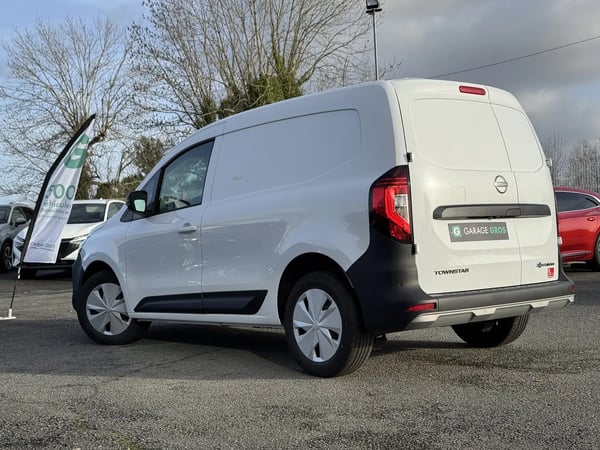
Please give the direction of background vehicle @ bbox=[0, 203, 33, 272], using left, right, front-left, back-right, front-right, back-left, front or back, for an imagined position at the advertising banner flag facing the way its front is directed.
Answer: back

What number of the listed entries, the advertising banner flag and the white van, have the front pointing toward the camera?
1

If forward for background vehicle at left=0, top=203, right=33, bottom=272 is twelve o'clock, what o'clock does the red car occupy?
The red car is roughly at 9 o'clock from the background vehicle.

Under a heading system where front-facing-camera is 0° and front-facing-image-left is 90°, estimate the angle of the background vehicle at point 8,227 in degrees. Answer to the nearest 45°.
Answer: approximately 45°

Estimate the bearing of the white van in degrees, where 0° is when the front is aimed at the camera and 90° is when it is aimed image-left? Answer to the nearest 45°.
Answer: approximately 135°

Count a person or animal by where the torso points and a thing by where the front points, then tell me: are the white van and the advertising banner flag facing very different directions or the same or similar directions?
very different directions

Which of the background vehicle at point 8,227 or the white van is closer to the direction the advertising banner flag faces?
the white van

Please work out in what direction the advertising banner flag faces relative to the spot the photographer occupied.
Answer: facing the viewer

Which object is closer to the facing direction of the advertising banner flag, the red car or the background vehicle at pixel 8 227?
the red car

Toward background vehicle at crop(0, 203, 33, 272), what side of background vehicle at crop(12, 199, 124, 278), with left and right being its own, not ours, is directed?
right

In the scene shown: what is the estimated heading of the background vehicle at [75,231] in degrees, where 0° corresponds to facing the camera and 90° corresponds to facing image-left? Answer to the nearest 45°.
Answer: approximately 45°

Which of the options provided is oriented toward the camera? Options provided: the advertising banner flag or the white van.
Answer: the advertising banner flag

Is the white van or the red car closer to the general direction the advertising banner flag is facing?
the white van

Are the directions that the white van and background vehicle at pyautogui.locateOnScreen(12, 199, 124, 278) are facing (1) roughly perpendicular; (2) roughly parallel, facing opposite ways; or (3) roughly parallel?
roughly perpendicular

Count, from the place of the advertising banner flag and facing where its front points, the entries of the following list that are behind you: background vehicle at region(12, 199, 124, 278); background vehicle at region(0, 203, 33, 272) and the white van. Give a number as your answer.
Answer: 2
